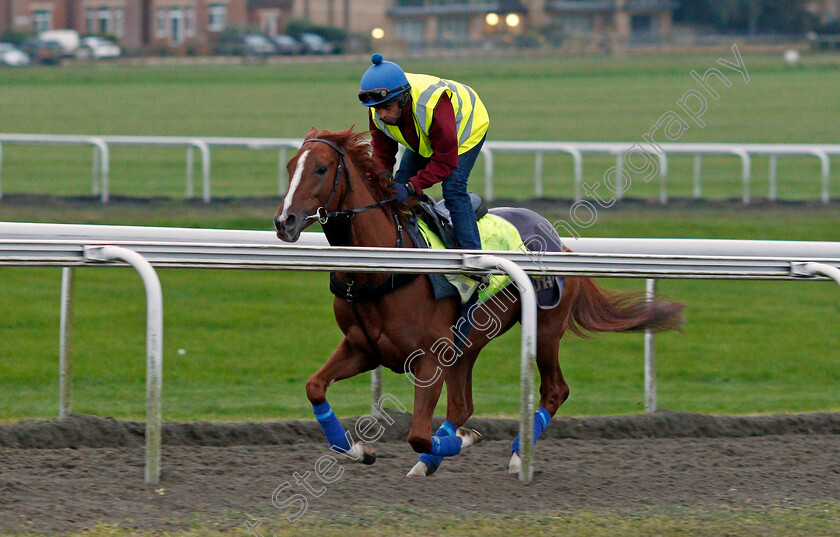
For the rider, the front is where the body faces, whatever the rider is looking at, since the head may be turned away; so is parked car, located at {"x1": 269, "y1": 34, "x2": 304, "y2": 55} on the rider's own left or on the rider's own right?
on the rider's own right

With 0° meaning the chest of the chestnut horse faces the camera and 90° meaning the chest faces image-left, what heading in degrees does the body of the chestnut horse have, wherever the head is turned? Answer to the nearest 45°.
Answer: approximately 45°

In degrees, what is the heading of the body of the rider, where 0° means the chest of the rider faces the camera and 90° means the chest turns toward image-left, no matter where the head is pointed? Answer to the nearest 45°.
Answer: approximately 45°

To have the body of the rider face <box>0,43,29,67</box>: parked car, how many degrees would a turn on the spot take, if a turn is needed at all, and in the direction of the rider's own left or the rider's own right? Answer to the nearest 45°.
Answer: approximately 135° to the rider's own right

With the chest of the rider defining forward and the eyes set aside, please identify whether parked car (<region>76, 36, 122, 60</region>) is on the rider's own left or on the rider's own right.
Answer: on the rider's own right

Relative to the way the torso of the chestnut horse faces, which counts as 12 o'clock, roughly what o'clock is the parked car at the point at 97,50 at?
The parked car is roughly at 4 o'clock from the chestnut horse.
